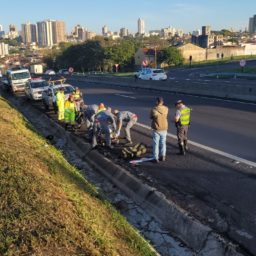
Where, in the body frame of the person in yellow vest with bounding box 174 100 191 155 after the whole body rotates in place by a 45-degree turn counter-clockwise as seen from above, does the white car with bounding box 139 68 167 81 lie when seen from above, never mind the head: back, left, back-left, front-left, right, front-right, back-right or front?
right

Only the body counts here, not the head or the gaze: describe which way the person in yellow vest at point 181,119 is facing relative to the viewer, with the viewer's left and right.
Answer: facing away from the viewer and to the left of the viewer

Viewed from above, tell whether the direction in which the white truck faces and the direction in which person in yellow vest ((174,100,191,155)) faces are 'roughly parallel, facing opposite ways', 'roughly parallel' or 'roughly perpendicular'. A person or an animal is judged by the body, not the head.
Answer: roughly parallel, facing opposite ways

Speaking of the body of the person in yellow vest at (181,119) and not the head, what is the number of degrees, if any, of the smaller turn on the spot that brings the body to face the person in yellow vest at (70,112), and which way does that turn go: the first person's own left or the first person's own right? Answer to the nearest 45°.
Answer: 0° — they already face them

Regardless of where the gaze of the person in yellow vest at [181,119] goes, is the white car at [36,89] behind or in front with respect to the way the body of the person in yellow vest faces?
in front

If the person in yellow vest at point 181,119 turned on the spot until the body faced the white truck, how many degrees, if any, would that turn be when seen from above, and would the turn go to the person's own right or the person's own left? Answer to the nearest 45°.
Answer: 0° — they already face it

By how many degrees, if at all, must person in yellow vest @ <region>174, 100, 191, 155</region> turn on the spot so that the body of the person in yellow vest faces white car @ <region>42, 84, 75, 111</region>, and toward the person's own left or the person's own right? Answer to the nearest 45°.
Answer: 0° — they already face it

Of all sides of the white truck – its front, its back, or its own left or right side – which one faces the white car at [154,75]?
left

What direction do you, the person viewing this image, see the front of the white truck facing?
facing the viewer and to the right of the viewer

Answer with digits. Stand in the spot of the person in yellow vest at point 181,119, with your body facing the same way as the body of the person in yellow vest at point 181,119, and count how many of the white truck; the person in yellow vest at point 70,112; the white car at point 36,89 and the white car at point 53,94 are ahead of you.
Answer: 4
